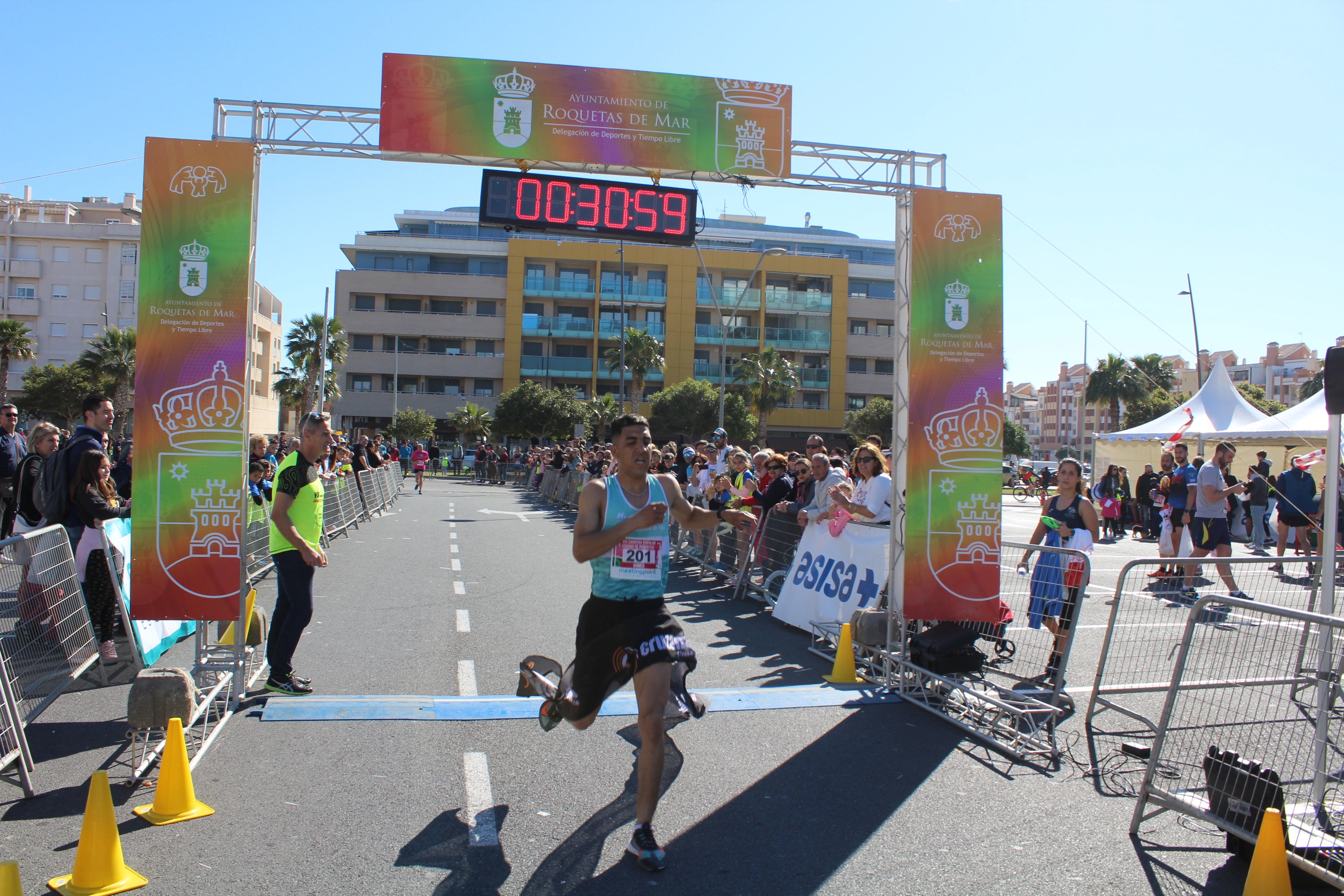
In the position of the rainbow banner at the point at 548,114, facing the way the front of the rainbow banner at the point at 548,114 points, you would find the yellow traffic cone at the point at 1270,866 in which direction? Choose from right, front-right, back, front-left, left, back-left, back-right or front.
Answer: front-left

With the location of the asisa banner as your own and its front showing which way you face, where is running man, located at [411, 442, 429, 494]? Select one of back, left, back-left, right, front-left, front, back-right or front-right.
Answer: back-right

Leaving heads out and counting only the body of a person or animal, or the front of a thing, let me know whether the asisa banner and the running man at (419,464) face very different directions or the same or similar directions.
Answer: same or similar directions

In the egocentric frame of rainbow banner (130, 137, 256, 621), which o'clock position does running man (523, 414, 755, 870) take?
The running man is roughly at 11 o'clock from the rainbow banner.

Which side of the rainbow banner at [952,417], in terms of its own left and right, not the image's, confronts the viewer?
front

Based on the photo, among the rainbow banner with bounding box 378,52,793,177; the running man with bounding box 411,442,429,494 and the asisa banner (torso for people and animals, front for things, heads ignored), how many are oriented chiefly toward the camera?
3

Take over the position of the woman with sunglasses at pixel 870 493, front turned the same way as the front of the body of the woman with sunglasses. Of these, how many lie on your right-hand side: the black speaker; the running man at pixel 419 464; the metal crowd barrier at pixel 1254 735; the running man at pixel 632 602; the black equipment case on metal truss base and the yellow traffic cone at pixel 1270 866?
1

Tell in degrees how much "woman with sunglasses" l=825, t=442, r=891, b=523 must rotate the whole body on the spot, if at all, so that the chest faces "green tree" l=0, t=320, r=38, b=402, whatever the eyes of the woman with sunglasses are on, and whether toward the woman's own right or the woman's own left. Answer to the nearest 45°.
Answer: approximately 90° to the woman's own right

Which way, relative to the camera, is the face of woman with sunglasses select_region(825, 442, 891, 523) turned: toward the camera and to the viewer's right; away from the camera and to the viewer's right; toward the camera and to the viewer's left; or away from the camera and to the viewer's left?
toward the camera and to the viewer's left

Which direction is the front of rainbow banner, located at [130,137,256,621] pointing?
toward the camera

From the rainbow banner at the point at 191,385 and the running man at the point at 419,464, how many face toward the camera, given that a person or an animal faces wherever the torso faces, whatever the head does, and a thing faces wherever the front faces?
2

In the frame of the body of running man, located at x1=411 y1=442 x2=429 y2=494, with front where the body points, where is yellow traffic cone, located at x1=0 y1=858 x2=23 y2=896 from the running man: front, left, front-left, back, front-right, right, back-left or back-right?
front

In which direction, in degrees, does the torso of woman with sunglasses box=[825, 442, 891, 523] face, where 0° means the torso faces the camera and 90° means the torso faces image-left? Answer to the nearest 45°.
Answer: approximately 45°

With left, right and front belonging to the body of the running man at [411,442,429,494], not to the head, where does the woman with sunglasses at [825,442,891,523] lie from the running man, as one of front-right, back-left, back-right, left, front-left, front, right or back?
front

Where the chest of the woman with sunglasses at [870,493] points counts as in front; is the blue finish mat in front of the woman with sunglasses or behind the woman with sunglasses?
in front

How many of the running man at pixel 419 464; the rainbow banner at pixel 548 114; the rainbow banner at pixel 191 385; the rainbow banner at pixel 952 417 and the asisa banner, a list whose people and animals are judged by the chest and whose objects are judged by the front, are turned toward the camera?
5
